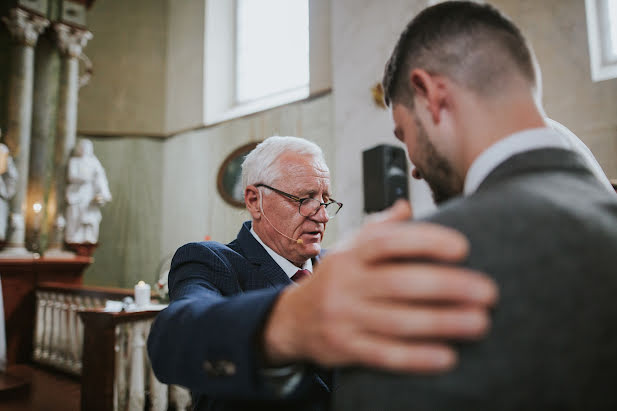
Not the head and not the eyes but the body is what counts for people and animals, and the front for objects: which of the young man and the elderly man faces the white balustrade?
the young man

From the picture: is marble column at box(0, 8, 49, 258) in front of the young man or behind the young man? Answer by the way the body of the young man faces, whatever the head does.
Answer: in front

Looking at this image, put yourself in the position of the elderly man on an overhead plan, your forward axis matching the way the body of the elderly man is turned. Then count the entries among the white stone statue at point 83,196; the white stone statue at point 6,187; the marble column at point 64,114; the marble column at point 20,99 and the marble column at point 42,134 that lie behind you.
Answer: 5

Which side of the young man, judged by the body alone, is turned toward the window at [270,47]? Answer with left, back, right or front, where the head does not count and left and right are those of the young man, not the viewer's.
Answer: front

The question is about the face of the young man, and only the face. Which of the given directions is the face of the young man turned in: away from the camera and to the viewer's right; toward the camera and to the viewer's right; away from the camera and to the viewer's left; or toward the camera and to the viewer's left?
away from the camera and to the viewer's left

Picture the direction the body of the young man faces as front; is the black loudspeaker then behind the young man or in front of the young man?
in front

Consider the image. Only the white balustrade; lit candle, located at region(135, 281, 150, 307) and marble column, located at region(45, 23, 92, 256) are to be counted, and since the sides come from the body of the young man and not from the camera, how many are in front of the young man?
3

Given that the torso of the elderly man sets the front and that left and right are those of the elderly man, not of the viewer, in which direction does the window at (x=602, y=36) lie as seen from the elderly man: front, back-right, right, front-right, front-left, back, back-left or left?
left

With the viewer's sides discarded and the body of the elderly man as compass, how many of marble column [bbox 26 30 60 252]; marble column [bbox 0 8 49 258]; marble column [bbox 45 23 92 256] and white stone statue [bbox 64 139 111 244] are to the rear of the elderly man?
4

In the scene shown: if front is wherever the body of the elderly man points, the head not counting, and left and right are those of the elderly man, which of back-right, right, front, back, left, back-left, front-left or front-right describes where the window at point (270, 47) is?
back-left

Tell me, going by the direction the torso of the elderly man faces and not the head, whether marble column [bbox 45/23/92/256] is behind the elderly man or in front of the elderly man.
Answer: behind

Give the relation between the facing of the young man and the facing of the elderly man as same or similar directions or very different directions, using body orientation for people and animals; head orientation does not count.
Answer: very different directions

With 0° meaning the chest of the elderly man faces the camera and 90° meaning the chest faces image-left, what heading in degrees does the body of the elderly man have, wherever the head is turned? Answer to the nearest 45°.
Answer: approximately 315°

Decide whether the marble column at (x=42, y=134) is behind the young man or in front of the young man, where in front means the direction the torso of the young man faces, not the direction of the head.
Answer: in front

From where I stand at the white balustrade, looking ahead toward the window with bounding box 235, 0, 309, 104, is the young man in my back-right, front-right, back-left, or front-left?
back-right

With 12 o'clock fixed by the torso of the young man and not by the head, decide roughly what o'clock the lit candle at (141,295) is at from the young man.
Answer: The lit candle is roughly at 12 o'clock from the young man.

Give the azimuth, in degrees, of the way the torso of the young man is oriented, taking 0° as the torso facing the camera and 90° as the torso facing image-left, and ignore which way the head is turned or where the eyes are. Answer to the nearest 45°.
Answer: approximately 135°
